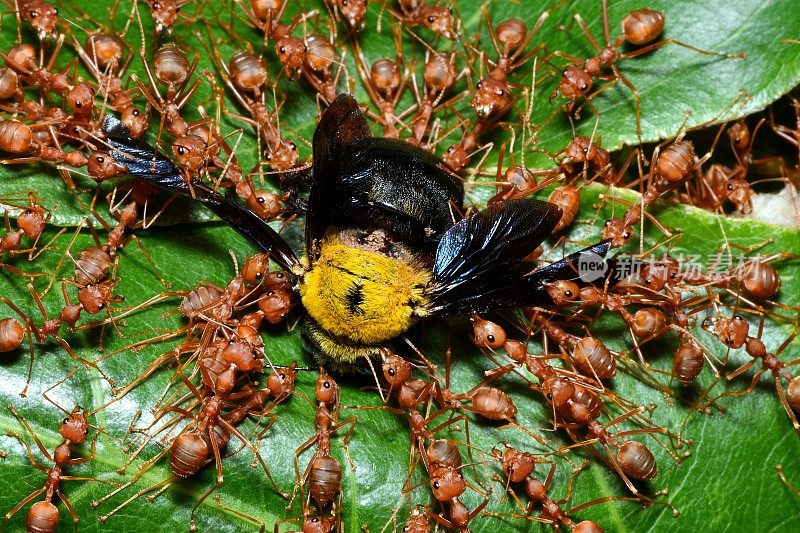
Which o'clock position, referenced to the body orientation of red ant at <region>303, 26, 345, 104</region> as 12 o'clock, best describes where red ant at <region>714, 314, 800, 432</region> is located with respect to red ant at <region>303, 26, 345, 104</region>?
red ant at <region>714, 314, 800, 432</region> is roughly at 10 o'clock from red ant at <region>303, 26, 345, 104</region>.

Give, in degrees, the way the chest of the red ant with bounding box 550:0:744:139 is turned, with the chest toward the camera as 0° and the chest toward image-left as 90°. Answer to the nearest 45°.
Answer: approximately 45°

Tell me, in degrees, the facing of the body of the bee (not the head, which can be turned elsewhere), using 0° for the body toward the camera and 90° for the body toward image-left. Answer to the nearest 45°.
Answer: approximately 0°

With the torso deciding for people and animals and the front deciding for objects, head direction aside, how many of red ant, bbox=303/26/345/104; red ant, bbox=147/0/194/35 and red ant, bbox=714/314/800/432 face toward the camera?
2

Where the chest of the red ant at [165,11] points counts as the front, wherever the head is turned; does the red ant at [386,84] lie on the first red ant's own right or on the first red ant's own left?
on the first red ant's own left

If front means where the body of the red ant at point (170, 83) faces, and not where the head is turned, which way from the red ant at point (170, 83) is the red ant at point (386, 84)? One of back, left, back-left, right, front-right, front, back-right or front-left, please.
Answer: left

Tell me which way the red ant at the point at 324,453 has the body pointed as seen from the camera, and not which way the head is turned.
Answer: away from the camera

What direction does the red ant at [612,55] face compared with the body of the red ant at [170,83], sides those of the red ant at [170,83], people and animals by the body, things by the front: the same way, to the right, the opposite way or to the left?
to the right

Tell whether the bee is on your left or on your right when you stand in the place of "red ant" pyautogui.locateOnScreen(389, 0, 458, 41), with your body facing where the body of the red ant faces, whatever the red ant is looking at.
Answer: on your right
